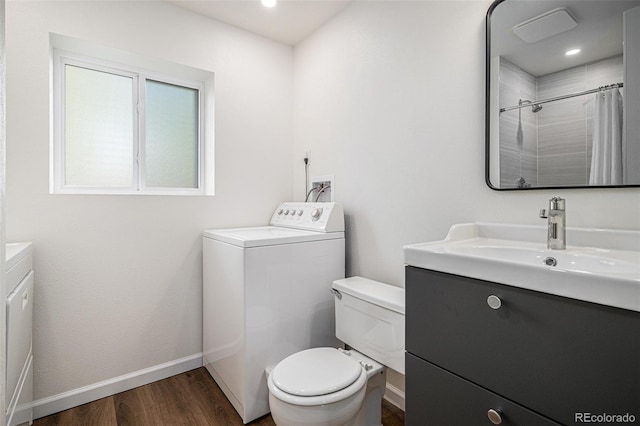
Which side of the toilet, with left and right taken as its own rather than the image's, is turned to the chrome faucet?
left

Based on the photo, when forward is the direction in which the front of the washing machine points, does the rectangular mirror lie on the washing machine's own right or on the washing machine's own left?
on the washing machine's own left

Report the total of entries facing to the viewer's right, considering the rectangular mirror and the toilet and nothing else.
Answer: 0

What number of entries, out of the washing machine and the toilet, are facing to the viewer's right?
0

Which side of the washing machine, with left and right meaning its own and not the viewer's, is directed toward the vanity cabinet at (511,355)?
left

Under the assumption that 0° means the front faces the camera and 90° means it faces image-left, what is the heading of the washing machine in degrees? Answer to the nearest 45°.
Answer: approximately 45°

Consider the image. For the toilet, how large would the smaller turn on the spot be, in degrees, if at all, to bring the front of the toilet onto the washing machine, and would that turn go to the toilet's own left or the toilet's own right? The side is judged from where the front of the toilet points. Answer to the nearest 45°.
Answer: approximately 90° to the toilet's own right

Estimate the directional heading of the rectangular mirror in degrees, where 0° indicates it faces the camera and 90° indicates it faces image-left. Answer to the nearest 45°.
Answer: approximately 0°

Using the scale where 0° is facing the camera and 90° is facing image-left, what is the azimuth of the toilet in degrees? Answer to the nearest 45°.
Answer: approximately 45°

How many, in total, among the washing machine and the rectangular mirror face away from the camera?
0
